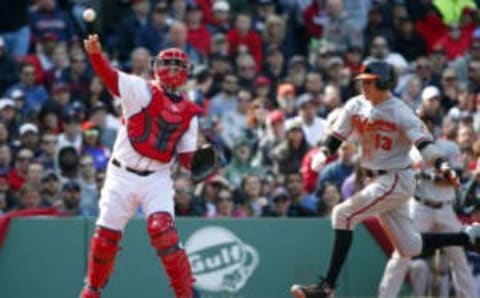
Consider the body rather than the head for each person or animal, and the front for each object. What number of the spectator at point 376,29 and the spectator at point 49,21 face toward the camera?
2

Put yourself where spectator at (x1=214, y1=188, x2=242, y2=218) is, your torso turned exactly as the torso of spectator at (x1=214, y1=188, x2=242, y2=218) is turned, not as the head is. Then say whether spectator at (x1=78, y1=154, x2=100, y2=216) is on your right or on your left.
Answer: on your right
